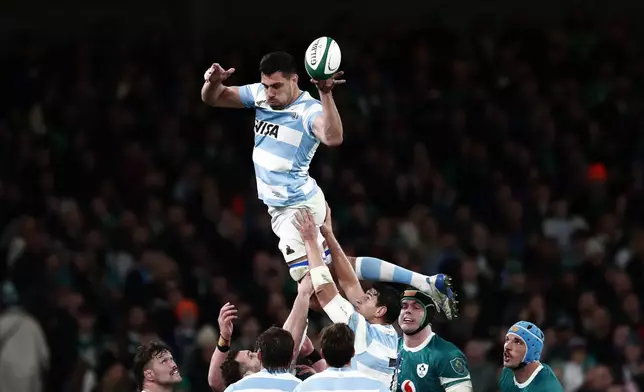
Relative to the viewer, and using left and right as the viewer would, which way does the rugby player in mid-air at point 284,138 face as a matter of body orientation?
facing the viewer and to the left of the viewer

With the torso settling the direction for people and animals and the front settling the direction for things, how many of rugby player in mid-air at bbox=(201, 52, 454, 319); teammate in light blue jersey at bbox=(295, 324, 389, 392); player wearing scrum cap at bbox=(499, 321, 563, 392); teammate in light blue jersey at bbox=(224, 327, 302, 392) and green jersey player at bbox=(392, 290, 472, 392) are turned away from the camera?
2

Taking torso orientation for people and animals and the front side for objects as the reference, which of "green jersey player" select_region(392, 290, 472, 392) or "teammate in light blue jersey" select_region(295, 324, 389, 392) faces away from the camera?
the teammate in light blue jersey

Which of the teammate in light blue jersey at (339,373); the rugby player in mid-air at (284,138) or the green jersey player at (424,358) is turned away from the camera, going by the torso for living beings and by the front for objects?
the teammate in light blue jersey

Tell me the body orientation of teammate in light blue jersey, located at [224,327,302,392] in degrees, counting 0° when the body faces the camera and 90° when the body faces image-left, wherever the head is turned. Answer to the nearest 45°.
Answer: approximately 180°

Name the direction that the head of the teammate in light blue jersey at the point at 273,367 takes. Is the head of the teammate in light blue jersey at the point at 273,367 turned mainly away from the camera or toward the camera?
away from the camera

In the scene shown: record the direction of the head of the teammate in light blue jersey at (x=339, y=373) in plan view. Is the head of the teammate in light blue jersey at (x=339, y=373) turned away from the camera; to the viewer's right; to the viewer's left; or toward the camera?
away from the camera

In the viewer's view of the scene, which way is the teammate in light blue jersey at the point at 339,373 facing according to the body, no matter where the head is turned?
away from the camera
